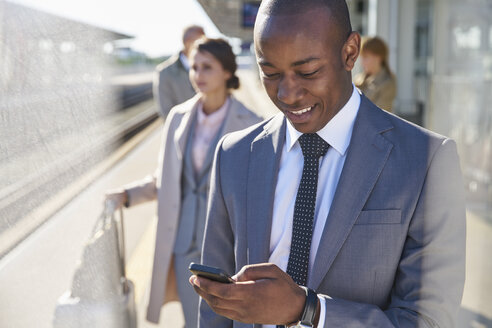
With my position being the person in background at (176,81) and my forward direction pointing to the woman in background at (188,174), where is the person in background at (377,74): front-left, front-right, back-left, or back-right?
front-left

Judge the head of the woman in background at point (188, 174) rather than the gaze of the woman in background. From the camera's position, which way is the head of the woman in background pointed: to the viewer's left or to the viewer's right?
to the viewer's left

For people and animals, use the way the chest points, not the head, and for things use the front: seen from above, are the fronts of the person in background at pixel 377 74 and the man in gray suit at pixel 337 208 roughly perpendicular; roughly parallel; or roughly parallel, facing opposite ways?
roughly parallel

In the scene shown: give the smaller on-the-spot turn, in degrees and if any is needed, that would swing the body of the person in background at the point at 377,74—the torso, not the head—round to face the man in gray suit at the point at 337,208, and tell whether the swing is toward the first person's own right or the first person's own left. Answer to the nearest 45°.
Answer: approximately 45° to the first person's own left

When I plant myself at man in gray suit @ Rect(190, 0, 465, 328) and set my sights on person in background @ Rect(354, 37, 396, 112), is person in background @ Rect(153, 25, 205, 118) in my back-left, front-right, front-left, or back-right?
front-left

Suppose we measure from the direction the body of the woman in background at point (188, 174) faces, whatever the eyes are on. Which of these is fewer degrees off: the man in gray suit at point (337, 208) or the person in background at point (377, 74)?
the man in gray suit

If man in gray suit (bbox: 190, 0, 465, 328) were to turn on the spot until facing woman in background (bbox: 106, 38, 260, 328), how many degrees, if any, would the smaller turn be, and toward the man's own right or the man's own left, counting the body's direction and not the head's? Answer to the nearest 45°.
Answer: approximately 90° to the man's own right

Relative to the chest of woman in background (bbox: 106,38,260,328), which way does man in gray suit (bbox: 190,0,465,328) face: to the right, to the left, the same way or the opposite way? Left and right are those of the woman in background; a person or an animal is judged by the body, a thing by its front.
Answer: the same way

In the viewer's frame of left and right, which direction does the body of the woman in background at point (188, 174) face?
facing the viewer and to the left of the viewer

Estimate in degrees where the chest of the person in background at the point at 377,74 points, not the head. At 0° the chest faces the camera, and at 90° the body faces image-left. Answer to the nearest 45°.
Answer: approximately 45°

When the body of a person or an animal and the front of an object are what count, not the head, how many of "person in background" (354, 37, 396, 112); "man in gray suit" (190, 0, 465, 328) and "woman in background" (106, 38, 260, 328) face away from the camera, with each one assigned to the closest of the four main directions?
0

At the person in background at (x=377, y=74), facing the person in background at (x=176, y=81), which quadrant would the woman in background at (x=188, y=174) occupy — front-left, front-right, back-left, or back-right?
front-left

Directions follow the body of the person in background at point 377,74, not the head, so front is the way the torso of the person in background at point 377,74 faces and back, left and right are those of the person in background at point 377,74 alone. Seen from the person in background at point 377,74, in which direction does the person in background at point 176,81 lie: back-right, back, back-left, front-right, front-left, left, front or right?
front-right

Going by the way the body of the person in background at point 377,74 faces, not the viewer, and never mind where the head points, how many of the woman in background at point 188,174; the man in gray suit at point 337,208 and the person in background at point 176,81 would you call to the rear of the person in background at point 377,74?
0
